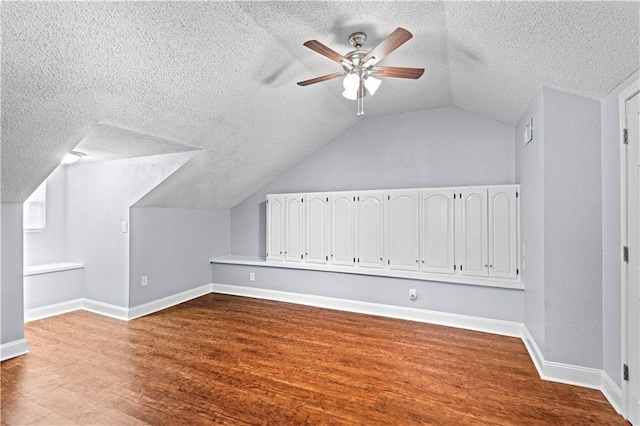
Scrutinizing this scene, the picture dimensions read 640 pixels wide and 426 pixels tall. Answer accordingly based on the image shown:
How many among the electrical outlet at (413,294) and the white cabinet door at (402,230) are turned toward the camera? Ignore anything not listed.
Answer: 2

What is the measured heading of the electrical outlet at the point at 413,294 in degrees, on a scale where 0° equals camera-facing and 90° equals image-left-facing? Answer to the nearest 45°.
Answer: approximately 0°

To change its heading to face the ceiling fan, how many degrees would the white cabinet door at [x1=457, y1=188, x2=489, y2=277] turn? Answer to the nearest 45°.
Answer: approximately 45° to its right

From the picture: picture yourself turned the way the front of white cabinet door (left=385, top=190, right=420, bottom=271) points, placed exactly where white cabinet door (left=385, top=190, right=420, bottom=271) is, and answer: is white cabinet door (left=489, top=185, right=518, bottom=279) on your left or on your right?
on your left
